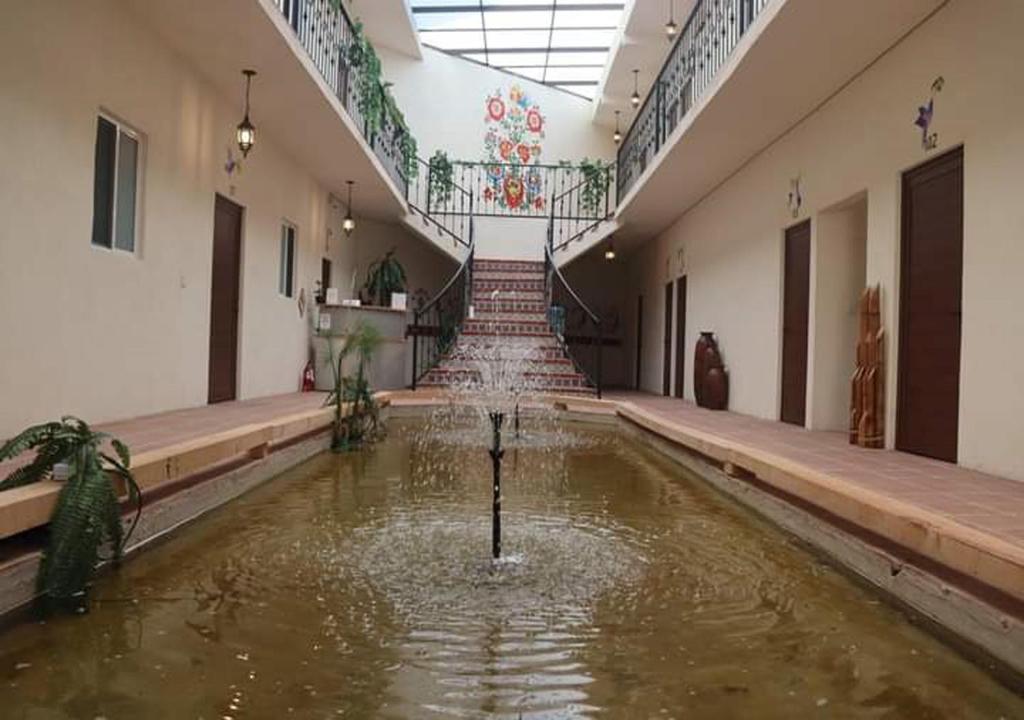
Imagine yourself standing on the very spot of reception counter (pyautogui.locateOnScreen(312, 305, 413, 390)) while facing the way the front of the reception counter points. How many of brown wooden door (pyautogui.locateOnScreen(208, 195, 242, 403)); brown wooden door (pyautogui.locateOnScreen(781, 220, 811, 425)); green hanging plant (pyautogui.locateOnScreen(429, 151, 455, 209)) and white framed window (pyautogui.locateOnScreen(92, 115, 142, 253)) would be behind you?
1

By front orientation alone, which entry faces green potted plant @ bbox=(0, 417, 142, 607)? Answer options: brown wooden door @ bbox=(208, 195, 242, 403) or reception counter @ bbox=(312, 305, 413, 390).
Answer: the reception counter

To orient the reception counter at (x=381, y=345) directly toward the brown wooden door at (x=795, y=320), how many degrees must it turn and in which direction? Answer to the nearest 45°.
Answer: approximately 45° to its left

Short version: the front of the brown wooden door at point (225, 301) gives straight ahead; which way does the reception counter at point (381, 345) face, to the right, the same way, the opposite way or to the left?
to the right

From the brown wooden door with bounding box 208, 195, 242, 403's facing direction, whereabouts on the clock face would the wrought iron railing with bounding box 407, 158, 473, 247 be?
The wrought iron railing is roughly at 10 o'clock from the brown wooden door.

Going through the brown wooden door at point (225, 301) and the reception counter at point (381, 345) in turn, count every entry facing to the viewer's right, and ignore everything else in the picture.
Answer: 1

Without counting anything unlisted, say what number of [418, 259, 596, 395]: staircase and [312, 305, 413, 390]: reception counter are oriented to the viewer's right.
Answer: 0

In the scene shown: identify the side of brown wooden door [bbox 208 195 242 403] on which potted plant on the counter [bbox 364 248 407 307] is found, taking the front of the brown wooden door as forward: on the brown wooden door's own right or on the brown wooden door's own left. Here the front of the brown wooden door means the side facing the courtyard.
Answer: on the brown wooden door's own left

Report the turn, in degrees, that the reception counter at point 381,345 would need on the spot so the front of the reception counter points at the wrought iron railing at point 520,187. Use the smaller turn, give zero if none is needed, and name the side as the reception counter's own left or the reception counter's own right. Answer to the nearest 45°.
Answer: approximately 135° to the reception counter's own left

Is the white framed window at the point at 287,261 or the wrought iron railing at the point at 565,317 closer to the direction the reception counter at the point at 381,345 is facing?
the white framed window

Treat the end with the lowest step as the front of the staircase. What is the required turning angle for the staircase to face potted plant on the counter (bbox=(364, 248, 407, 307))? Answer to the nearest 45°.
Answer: approximately 90° to its right

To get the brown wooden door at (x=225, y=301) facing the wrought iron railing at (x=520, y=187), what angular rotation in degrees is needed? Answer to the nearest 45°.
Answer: approximately 45° to its left

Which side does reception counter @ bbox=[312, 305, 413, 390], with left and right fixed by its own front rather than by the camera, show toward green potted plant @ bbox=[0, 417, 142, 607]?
front

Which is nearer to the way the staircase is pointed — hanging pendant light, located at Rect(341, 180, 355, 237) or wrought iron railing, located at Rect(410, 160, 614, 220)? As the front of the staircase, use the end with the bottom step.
the hanging pendant light

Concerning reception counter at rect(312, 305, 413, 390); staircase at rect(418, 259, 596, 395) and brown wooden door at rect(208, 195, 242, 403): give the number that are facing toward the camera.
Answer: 2
